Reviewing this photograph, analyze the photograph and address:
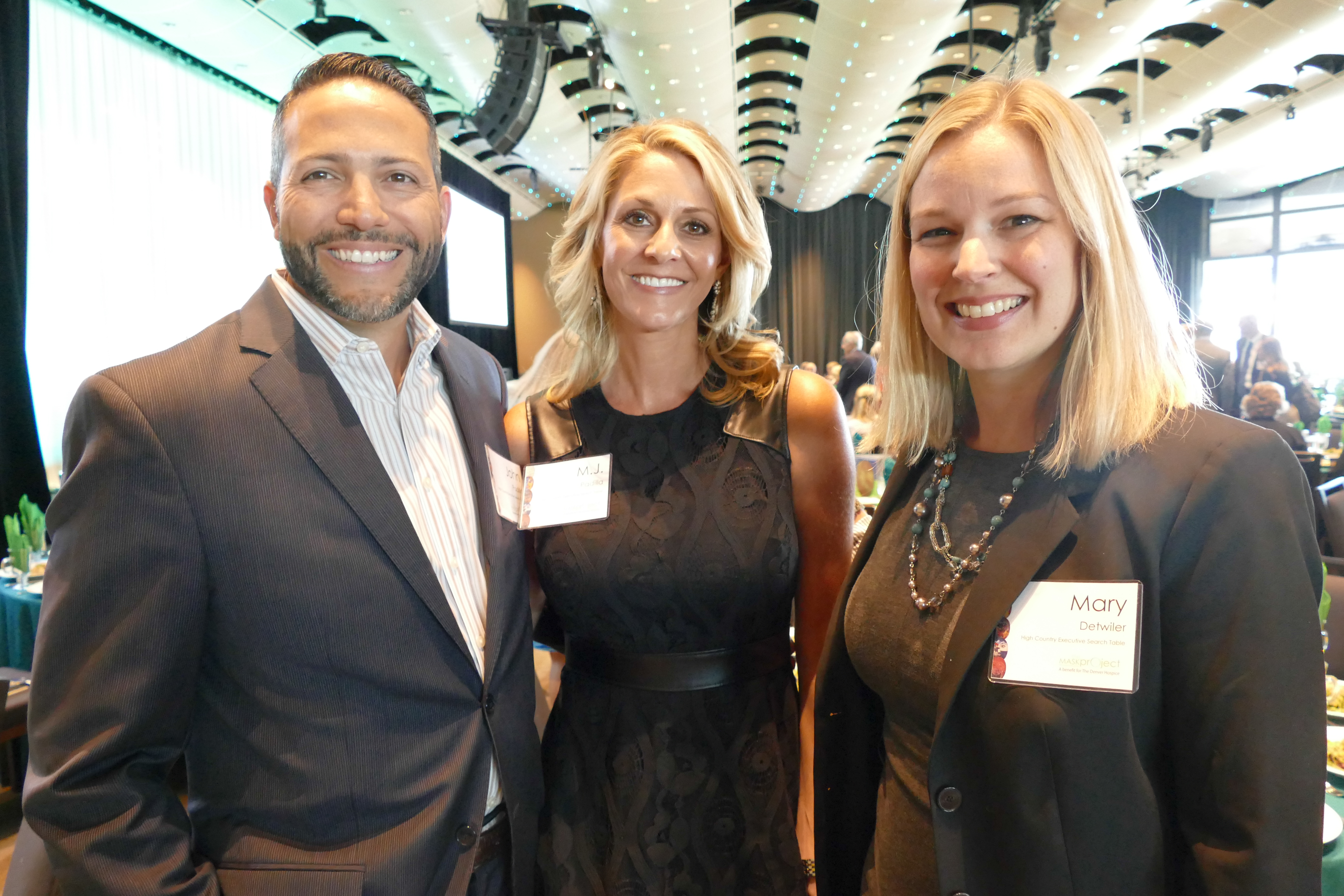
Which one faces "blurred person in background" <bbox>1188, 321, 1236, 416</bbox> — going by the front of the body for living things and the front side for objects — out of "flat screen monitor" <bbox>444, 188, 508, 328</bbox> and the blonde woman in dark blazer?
the flat screen monitor

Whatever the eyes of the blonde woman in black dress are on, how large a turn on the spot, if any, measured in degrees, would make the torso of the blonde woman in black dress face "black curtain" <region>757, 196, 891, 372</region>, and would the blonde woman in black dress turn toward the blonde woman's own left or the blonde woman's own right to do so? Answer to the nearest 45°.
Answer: approximately 180°

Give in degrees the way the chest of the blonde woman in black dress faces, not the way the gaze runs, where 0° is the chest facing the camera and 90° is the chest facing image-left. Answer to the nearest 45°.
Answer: approximately 0°

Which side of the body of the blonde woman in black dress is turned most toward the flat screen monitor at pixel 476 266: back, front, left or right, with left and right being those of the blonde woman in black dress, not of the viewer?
back

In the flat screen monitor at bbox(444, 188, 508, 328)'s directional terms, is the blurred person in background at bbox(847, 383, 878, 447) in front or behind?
in front

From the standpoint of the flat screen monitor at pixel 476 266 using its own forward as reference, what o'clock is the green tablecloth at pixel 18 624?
The green tablecloth is roughly at 2 o'clock from the flat screen monitor.

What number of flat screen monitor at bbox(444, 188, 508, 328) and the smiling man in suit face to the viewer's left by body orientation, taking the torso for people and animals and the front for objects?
0

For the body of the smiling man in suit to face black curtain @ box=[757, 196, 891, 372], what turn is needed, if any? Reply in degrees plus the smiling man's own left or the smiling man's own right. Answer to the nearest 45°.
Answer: approximately 90° to the smiling man's own left

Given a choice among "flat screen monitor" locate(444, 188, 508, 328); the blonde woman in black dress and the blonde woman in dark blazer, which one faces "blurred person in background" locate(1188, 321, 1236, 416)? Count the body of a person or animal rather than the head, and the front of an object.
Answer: the flat screen monitor

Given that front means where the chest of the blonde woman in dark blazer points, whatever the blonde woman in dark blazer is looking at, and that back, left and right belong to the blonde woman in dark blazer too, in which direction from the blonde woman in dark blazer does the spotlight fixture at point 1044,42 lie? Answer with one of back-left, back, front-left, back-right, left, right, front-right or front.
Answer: back-right

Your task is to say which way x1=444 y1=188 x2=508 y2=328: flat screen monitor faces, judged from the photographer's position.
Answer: facing the viewer and to the right of the viewer

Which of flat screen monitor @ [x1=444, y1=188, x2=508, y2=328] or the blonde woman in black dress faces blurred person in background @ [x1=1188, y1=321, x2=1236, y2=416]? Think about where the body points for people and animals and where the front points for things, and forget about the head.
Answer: the flat screen monitor
